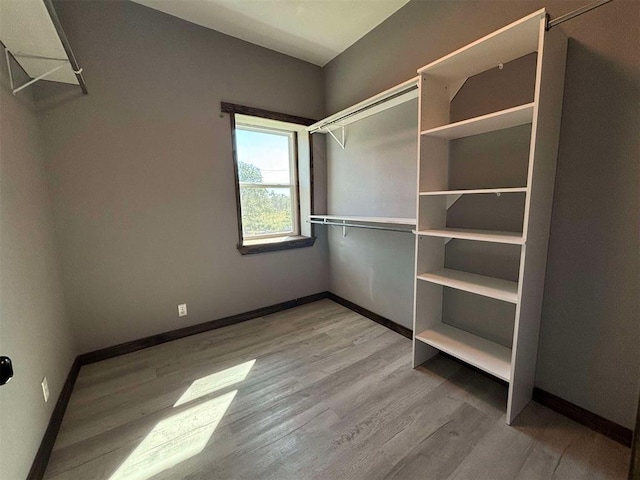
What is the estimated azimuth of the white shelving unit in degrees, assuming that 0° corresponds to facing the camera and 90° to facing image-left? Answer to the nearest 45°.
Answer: approximately 45°

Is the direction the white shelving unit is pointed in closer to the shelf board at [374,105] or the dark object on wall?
the dark object on wall

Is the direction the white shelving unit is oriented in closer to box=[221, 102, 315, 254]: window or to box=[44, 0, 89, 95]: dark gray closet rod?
the dark gray closet rod

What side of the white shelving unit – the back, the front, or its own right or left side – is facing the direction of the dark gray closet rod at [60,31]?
front

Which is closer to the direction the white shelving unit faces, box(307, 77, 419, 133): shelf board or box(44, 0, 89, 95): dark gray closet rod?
the dark gray closet rod

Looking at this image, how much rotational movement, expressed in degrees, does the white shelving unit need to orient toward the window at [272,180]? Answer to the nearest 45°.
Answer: approximately 45° to its right

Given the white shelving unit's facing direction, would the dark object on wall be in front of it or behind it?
in front
